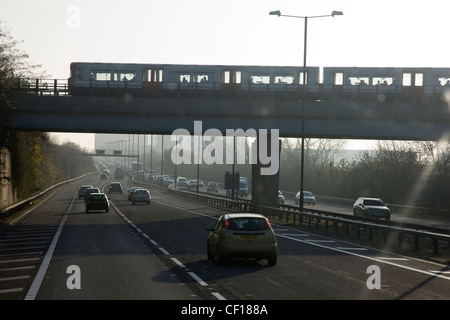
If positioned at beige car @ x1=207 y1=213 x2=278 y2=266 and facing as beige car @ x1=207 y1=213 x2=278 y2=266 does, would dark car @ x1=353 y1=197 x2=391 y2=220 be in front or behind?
in front

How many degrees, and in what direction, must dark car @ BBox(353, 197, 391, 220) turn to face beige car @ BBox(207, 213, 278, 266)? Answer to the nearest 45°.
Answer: approximately 45° to its right

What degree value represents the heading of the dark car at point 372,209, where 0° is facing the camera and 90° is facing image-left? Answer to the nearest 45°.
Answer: approximately 315°

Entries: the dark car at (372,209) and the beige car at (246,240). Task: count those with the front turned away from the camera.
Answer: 1

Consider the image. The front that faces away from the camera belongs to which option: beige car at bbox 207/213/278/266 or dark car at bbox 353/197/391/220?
beige car at bbox 207/213/278/266

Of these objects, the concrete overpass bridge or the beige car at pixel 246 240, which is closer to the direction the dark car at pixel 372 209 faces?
the beige car

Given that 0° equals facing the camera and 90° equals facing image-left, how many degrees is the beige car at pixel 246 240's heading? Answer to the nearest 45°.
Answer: approximately 180°

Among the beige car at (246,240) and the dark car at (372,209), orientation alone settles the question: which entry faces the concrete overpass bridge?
the beige car at (246,240)

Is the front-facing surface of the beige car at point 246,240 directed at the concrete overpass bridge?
yes
